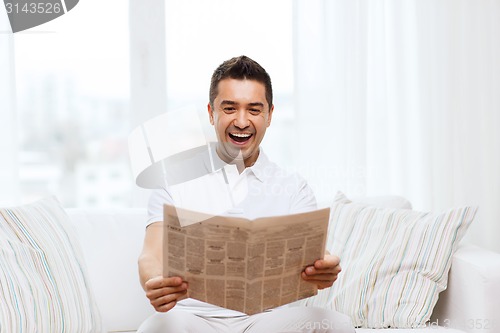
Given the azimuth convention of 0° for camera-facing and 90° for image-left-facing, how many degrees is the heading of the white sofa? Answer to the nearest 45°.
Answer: approximately 0°
